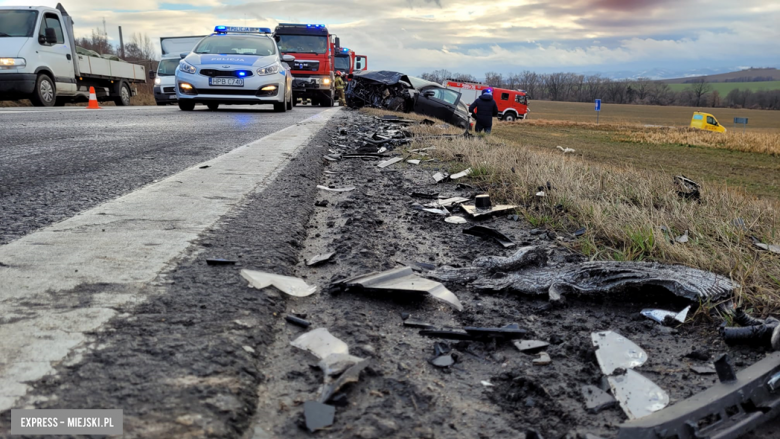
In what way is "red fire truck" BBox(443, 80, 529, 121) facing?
to the viewer's right

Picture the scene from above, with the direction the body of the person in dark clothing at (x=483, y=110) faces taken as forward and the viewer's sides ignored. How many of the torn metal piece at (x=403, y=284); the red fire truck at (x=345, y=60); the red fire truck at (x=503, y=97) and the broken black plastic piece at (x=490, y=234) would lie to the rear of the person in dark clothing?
2

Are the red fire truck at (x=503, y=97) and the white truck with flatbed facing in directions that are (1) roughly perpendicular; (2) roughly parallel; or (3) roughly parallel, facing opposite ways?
roughly perpendicular

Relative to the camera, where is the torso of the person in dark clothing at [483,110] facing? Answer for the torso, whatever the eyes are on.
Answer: away from the camera

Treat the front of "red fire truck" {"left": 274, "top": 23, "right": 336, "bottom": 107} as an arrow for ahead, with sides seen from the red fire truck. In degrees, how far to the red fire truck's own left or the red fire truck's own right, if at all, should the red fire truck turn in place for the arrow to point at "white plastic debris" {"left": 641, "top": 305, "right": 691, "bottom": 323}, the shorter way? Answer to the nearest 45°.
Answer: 0° — it already faces it

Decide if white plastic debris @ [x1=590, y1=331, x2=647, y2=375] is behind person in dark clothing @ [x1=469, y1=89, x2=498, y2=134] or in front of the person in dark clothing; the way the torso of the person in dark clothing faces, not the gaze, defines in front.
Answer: behind

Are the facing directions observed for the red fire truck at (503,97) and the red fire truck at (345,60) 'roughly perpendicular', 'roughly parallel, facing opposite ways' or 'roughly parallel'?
roughly perpendicular

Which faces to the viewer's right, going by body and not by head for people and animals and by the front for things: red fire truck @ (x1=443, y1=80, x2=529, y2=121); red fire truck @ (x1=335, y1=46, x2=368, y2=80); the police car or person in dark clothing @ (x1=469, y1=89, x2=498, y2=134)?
red fire truck @ (x1=443, y1=80, x2=529, y2=121)

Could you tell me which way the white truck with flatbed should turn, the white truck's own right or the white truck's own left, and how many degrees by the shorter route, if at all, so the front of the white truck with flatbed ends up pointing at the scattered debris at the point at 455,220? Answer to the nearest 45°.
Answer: approximately 45° to the white truck's own left

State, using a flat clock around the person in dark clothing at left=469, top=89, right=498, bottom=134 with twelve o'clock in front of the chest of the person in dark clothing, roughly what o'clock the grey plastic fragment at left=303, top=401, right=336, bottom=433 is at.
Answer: The grey plastic fragment is roughly at 6 o'clock from the person in dark clothing.

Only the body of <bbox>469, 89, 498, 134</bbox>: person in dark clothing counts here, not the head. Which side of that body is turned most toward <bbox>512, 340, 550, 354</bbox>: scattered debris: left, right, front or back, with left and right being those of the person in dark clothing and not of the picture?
back
